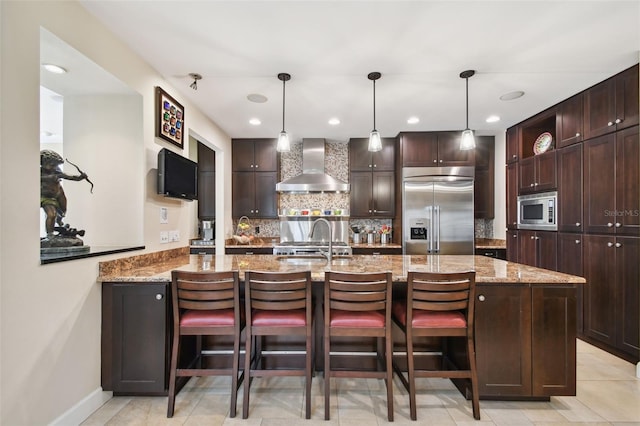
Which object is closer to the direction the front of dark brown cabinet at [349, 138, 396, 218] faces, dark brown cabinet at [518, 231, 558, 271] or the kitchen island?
the kitchen island

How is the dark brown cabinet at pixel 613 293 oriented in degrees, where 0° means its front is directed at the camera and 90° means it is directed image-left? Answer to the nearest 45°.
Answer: approximately 45°

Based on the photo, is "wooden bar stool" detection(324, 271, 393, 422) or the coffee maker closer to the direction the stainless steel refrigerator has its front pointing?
the wooden bar stool

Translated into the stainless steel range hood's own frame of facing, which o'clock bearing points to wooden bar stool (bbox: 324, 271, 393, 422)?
The wooden bar stool is roughly at 12 o'clock from the stainless steel range hood.

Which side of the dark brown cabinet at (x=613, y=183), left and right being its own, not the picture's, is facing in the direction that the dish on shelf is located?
right

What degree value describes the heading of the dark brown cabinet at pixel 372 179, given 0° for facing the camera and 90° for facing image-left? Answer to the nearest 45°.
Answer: approximately 0°

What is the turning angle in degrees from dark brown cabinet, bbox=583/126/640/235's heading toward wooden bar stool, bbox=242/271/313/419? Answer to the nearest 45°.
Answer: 0° — it already faces it

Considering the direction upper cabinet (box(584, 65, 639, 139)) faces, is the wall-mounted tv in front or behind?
in front

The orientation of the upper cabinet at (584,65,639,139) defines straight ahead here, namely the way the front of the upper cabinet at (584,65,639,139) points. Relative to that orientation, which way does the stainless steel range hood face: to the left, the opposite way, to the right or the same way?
to the left
